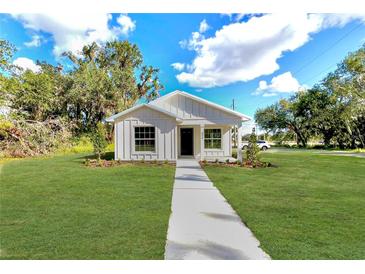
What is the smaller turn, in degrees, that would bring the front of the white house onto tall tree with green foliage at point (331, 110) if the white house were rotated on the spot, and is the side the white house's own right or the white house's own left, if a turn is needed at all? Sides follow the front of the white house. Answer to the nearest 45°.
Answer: approximately 135° to the white house's own left

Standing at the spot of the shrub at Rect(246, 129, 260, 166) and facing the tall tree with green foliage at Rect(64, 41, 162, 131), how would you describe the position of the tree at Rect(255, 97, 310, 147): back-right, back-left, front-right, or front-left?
front-right

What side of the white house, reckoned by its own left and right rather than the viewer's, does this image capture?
front

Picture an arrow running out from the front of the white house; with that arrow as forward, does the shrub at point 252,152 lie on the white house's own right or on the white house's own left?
on the white house's own left

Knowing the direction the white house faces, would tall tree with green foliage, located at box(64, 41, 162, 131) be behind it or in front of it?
behind

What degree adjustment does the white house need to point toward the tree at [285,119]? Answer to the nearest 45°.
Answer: approximately 135° to its left
